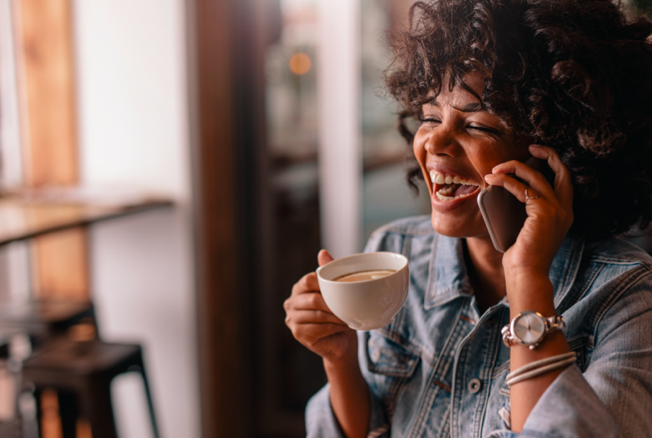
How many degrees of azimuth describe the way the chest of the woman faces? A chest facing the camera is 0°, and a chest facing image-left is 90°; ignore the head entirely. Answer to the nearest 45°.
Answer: approximately 45°

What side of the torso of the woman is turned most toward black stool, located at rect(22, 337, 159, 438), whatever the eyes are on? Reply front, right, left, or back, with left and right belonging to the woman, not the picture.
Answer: right

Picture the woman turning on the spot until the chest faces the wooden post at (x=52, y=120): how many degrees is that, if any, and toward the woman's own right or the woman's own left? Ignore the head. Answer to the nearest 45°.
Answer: approximately 90° to the woman's own right

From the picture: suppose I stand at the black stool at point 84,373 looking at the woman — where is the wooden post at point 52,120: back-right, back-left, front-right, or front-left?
back-left

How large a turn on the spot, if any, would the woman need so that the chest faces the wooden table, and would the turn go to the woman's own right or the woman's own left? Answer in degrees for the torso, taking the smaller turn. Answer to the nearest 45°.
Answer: approximately 90° to the woman's own right
